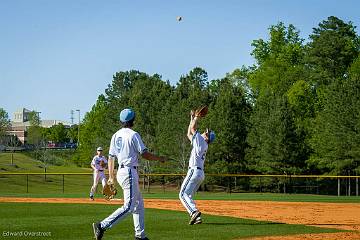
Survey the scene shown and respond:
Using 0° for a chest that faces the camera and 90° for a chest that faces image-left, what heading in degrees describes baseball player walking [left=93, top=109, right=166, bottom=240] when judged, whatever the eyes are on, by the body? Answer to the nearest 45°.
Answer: approximately 225°

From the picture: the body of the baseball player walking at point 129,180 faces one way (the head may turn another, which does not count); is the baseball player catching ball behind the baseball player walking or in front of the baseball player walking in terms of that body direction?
in front
